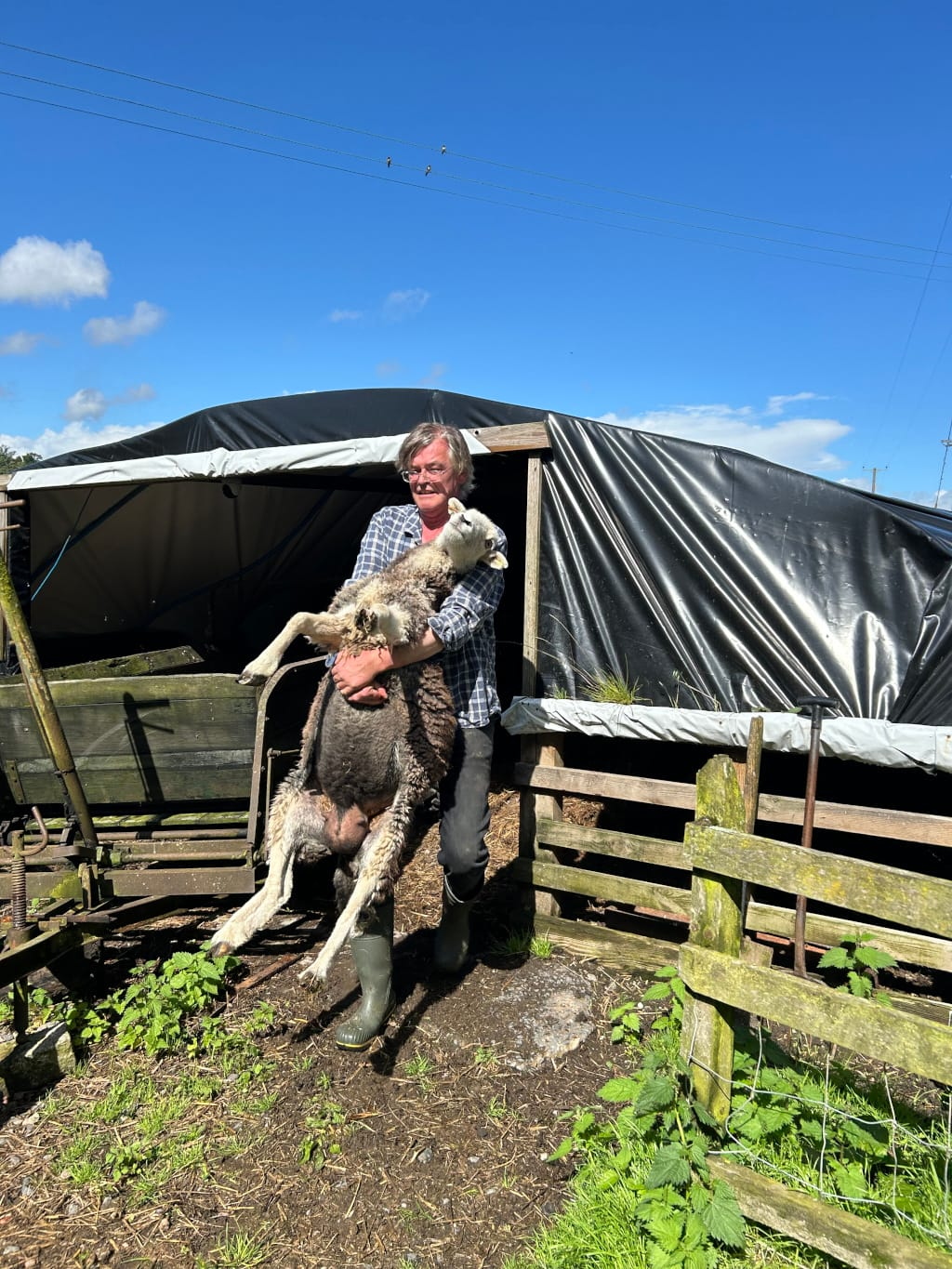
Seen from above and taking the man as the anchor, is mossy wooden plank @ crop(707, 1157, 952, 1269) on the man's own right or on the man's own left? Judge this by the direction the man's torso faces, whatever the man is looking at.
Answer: on the man's own left

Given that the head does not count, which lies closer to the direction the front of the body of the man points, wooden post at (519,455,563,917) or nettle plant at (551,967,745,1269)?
the nettle plant

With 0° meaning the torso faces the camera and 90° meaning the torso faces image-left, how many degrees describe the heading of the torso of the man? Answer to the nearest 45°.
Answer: approximately 45°

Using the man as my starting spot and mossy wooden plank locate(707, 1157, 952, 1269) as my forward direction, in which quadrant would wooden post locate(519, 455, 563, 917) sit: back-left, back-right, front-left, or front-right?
back-left

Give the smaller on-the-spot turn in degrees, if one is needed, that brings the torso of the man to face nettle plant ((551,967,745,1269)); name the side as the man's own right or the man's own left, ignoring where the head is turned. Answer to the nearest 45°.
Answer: approximately 90° to the man's own left

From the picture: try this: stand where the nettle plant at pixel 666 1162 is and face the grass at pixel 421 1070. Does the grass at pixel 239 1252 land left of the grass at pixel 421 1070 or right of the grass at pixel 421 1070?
left

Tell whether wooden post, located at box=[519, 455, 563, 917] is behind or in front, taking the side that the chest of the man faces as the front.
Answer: behind

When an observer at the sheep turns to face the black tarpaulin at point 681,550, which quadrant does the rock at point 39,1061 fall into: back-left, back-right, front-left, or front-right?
back-left
